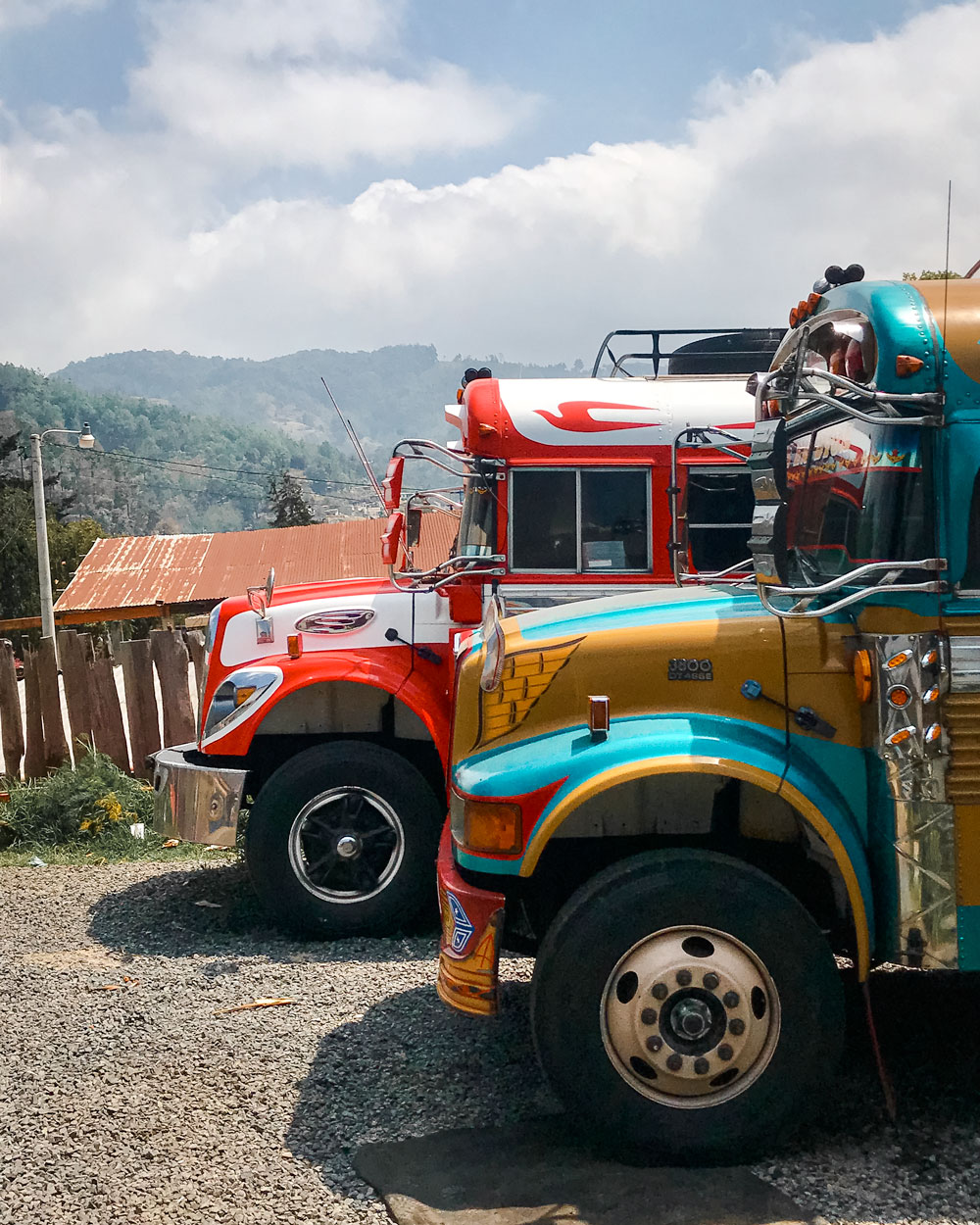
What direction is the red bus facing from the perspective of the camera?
to the viewer's left

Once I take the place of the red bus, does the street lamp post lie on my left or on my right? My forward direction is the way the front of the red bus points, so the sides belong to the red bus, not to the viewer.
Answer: on my right

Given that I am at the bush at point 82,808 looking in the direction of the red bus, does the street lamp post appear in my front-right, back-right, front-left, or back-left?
back-left

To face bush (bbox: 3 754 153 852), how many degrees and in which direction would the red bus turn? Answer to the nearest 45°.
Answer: approximately 45° to its right
